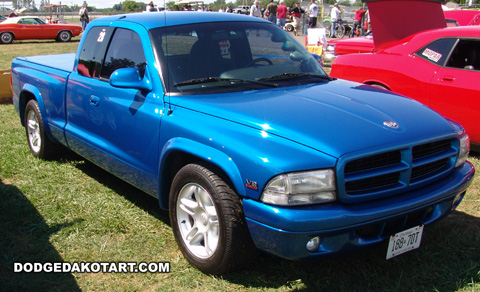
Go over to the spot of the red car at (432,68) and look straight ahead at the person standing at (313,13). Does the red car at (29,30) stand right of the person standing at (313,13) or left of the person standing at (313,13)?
left

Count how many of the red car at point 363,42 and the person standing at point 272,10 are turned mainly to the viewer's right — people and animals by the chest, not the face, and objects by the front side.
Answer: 0

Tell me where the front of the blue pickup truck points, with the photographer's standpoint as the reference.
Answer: facing the viewer and to the right of the viewer

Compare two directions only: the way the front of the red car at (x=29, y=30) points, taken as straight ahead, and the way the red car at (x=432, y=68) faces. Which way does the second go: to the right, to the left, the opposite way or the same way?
to the right

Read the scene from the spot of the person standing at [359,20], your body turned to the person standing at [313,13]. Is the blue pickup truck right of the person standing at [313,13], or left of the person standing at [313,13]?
left
